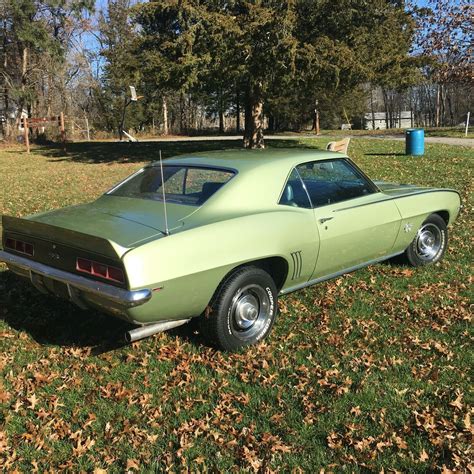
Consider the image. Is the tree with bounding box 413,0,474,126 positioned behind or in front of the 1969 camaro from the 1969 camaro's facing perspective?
in front

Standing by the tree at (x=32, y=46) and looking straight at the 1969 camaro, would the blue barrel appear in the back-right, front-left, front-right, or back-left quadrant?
front-left

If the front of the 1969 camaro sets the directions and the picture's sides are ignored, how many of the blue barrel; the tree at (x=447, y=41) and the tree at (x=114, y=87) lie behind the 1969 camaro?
0

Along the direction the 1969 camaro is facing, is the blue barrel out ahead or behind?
ahead

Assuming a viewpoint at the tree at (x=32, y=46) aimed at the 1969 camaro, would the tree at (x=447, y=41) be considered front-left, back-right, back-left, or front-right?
front-left

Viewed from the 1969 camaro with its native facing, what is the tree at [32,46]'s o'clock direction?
The tree is roughly at 10 o'clock from the 1969 camaro.

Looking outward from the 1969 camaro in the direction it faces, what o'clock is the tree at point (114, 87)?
The tree is roughly at 10 o'clock from the 1969 camaro.

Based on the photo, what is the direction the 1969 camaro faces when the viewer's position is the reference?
facing away from the viewer and to the right of the viewer
